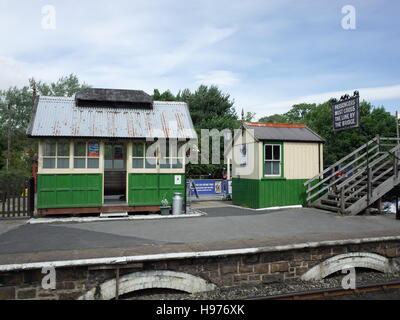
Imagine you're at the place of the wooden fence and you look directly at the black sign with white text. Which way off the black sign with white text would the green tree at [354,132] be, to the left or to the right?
left

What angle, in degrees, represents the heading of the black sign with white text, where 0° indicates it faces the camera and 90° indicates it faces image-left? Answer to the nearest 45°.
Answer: approximately 45°

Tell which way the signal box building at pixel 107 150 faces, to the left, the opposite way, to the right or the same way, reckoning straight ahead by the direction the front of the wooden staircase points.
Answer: to the left

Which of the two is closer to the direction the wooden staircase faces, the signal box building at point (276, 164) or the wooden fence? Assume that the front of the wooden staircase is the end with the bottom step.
the wooden fence

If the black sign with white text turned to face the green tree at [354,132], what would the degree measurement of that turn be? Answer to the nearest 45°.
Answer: approximately 135° to its right

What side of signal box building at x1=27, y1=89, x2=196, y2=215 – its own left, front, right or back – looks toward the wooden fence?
right
